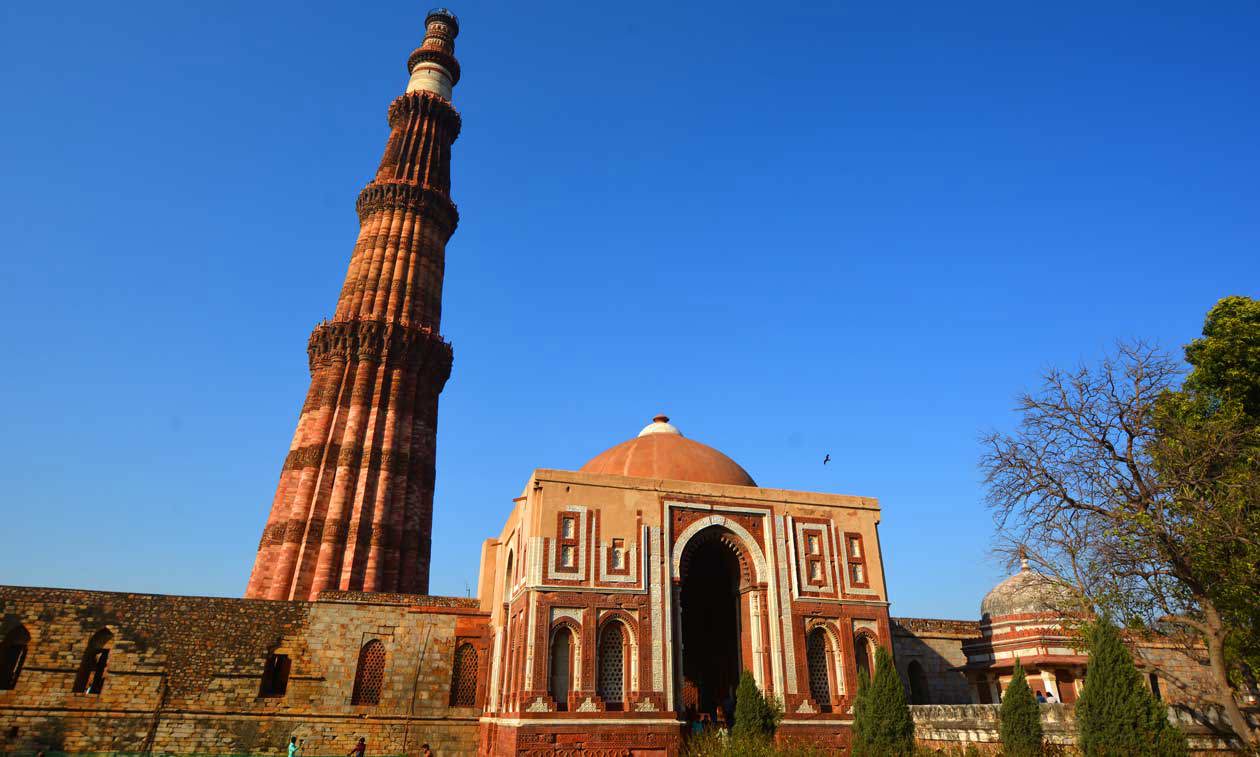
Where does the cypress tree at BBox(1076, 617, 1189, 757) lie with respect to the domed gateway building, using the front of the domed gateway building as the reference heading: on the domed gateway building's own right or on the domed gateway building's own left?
on the domed gateway building's own left

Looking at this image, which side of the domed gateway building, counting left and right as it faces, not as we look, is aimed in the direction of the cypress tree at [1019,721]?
left

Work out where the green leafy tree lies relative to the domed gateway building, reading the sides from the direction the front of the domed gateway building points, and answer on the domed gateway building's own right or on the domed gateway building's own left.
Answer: on the domed gateway building's own left

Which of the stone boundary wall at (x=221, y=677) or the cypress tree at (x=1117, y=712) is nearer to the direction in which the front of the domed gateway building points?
the cypress tree

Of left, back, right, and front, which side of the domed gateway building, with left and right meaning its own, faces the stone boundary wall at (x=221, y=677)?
right

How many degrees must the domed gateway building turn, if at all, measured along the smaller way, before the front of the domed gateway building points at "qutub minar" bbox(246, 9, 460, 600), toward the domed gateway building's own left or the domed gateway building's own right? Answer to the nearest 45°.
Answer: approximately 135° to the domed gateway building's own right

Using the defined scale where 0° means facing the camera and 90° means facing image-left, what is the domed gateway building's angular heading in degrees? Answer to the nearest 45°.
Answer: approximately 0°

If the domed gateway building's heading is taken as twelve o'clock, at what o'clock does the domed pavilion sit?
The domed pavilion is roughly at 8 o'clock from the domed gateway building.

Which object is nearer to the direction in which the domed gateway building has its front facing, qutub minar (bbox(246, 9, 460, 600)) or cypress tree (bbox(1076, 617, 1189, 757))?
the cypress tree
